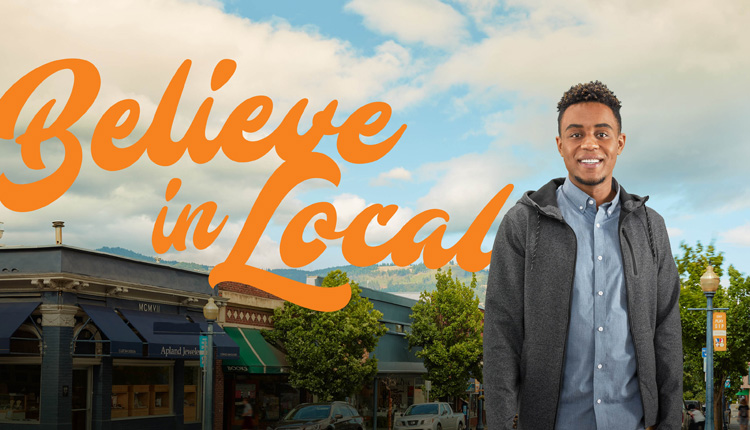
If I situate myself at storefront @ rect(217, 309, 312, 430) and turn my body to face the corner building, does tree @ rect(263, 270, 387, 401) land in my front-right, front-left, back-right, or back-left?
back-left

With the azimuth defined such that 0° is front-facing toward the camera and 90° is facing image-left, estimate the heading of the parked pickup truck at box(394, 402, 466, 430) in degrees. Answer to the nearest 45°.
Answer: approximately 45°

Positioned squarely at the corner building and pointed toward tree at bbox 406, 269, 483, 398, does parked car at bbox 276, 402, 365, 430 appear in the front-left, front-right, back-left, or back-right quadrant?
front-right

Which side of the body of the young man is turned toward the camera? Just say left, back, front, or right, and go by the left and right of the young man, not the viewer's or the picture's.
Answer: front

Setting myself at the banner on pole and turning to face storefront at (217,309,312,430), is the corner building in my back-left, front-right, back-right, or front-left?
front-left

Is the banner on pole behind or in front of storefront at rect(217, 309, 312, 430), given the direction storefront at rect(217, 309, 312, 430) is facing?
in front

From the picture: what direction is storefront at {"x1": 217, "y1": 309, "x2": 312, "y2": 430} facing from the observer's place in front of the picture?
facing the viewer and to the right of the viewer

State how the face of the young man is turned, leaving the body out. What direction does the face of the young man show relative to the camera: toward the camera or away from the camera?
toward the camera

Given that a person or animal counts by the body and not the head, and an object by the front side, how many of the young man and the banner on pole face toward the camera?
2

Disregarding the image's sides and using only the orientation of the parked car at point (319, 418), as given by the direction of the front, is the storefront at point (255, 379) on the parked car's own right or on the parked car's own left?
on the parked car's own right

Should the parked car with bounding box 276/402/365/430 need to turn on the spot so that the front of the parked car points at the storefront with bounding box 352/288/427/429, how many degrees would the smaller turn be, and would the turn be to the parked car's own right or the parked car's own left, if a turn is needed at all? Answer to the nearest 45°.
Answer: approximately 135° to the parked car's own right

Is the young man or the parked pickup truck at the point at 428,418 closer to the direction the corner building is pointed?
the young man
